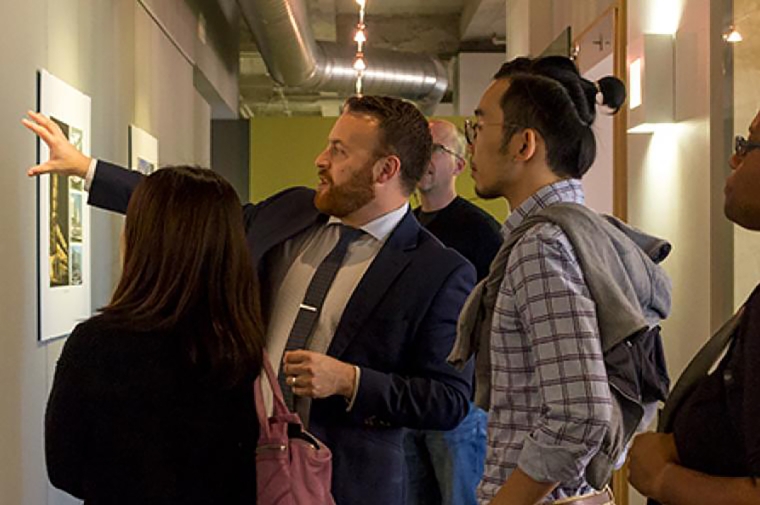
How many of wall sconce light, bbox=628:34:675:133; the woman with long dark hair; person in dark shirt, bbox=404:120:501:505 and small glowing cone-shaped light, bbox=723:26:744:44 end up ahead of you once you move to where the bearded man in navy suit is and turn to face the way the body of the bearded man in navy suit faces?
1

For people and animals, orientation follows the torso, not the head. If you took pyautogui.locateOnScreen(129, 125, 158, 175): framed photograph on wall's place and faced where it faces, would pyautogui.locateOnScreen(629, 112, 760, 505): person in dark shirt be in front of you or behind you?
in front

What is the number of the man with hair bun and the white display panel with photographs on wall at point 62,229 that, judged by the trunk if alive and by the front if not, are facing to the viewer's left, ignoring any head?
1

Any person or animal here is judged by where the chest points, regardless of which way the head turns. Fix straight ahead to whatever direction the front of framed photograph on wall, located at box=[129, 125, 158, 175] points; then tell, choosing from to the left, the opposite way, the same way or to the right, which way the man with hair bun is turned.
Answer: the opposite way

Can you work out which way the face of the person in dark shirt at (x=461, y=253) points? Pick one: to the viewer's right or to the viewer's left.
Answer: to the viewer's left

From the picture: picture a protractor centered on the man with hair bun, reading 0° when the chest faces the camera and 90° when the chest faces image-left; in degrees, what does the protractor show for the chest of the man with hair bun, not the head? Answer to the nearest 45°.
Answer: approximately 90°

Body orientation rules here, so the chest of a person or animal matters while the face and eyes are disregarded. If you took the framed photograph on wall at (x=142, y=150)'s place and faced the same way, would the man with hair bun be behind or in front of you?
in front

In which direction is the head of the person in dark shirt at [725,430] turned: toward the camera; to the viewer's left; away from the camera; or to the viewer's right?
to the viewer's left

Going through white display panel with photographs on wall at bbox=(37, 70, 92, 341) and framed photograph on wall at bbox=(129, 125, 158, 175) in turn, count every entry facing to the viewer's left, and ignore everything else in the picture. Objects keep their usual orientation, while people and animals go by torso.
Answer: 0

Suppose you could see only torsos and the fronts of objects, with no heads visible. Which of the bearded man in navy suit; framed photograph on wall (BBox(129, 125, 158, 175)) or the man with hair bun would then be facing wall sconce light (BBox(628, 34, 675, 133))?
the framed photograph on wall

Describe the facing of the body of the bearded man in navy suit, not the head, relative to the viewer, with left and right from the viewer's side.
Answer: facing the viewer and to the left of the viewer

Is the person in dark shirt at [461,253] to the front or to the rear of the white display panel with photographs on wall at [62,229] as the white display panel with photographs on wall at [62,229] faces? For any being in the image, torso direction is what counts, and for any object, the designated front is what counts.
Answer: to the front

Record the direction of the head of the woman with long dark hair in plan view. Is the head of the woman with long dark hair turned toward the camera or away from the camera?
away from the camera

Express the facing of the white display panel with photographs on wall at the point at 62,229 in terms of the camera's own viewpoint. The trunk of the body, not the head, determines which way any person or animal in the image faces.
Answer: facing the viewer and to the right of the viewer

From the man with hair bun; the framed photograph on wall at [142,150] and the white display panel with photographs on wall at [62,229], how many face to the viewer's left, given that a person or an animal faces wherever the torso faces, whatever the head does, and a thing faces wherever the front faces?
1

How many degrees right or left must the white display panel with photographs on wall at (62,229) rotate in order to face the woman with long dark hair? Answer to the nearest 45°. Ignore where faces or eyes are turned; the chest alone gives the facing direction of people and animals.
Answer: approximately 45° to its right

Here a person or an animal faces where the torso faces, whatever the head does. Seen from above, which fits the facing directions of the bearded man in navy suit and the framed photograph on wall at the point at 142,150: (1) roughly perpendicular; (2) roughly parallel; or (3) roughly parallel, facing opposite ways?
roughly perpendicular

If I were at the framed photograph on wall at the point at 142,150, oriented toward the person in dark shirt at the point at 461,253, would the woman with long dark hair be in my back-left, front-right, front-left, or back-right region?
front-right

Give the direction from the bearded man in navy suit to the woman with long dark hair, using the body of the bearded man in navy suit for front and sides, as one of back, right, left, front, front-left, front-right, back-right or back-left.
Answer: front

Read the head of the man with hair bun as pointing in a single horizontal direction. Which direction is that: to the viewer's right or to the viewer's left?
to the viewer's left
